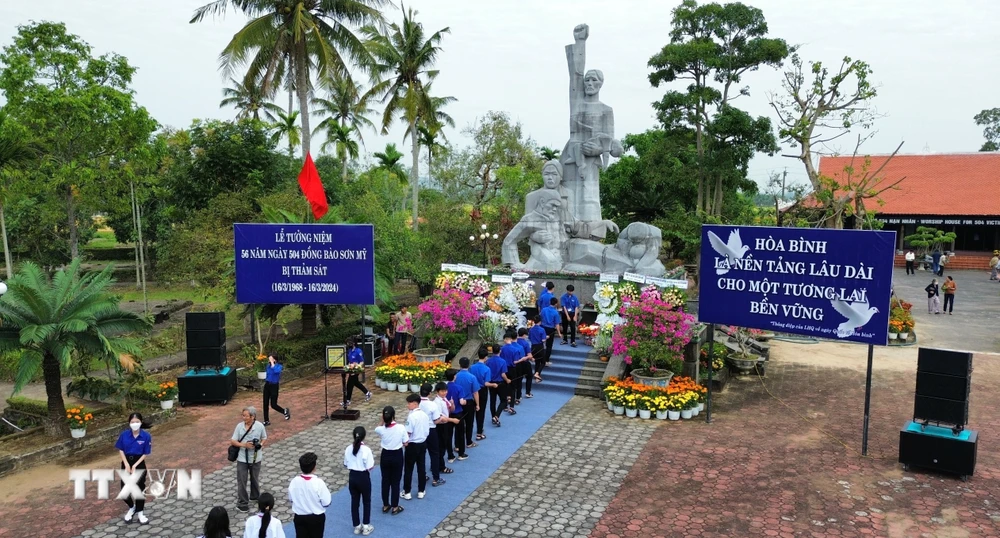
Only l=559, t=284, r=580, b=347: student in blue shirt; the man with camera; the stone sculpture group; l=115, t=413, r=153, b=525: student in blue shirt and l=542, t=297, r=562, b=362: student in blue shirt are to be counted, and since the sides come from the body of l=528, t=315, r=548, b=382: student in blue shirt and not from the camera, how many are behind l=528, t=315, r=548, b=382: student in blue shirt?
2

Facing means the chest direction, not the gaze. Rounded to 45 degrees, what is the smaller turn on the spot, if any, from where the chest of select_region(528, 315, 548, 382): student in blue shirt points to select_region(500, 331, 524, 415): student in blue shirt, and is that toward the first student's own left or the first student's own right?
approximately 135° to the first student's own right

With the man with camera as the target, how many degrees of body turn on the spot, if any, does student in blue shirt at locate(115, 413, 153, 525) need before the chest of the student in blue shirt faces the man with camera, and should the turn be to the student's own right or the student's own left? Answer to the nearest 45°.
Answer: approximately 45° to the student's own left

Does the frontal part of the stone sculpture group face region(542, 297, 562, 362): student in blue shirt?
yes

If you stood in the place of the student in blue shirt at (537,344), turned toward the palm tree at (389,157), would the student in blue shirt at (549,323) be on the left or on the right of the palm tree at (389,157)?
right

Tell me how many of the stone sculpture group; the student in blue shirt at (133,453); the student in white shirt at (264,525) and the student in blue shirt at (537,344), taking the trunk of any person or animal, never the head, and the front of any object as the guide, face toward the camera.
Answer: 2

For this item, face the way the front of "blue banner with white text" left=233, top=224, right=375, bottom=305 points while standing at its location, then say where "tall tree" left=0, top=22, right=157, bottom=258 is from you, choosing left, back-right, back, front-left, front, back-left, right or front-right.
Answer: back-right

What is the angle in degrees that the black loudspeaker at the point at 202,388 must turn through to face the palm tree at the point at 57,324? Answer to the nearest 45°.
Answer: approximately 45° to its right

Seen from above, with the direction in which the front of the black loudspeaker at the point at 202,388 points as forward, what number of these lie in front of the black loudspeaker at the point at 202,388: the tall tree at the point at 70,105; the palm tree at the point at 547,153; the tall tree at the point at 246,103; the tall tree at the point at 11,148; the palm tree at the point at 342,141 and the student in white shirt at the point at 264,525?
1

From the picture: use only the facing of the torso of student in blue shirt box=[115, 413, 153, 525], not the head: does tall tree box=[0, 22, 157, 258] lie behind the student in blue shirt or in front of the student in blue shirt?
behind

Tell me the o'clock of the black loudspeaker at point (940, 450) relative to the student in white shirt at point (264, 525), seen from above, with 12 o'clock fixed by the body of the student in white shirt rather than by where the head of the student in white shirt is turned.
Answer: The black loudspeaker is roughly at 3 o'clock from the student in white shirt.

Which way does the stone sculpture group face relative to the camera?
toward the camera

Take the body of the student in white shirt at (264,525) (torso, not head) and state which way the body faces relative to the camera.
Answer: away from the camera

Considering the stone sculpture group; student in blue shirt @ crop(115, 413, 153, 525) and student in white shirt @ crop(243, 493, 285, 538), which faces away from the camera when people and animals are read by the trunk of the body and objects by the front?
the student in white shirt
